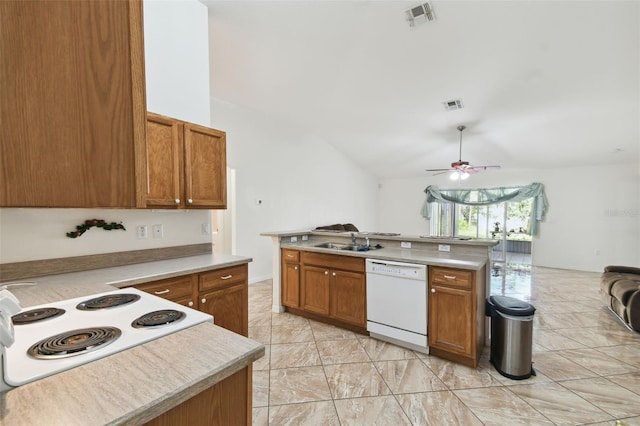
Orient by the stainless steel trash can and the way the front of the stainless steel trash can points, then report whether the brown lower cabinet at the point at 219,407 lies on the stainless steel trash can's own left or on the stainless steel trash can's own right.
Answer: on the stainless steel trash can's own right

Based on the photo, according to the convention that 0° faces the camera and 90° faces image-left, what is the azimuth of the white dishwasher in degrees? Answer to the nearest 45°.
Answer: approximately 45°

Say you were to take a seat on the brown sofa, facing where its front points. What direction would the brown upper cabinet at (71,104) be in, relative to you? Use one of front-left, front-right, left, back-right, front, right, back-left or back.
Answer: front-left

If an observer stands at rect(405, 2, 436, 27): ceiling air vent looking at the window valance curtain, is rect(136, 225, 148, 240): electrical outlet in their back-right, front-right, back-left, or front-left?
back-left

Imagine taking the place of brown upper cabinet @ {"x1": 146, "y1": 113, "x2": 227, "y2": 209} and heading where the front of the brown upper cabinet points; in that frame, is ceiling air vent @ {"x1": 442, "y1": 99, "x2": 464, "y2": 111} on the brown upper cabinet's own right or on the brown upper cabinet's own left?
on the brown upper cabinet's own left

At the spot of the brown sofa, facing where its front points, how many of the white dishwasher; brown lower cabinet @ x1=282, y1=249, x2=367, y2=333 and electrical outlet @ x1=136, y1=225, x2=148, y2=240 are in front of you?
3
